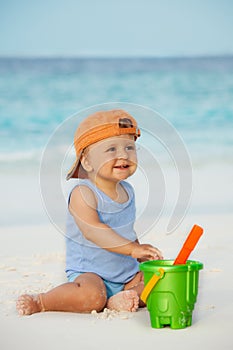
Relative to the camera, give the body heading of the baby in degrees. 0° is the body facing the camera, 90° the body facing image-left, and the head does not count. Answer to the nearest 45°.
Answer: approximately 315°

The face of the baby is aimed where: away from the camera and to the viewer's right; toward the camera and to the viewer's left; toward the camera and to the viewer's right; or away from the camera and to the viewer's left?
toward the camera and to the viewer's right
